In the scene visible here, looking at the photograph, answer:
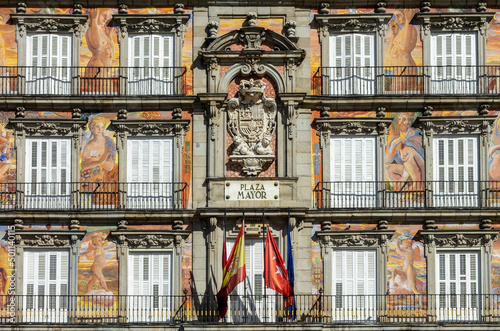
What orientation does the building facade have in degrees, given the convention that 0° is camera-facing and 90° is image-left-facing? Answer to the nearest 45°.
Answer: approximately 0°
